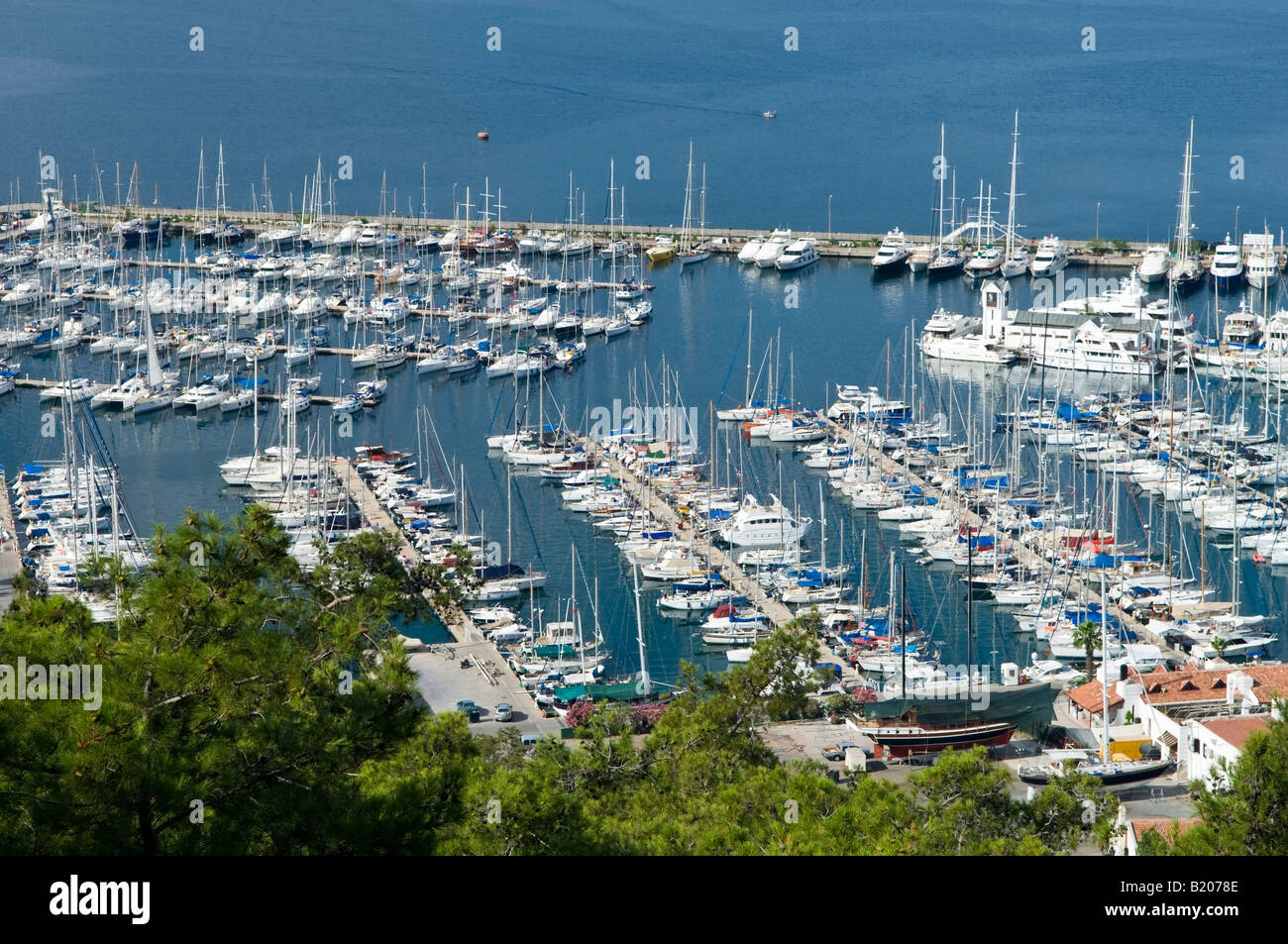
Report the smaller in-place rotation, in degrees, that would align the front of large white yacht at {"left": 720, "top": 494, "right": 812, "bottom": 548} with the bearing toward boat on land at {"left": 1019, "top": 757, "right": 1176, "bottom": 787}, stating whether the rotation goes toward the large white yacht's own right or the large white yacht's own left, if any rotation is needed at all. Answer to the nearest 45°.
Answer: approximately 90° to the large white yacht's own right

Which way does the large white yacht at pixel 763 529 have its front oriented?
to the viewer's right

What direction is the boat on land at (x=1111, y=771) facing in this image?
to the viewer's right

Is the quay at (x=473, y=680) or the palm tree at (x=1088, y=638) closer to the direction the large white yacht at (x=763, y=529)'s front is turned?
the palm tree

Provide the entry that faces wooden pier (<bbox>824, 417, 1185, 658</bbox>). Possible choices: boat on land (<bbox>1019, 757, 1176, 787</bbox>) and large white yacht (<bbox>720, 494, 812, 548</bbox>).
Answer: the large white yacht

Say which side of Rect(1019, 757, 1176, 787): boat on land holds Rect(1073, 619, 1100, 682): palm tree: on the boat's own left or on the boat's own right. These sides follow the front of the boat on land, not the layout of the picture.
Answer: on the boat's own left

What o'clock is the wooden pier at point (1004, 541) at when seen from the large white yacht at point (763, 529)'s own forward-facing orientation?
The wooden pier is roughly at 12 o'clock from the large white yacht.

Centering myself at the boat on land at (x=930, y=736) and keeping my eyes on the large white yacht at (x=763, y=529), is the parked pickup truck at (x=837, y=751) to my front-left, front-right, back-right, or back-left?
front-left

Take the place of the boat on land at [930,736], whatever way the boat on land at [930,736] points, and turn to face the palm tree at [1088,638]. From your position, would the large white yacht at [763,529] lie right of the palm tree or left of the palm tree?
left

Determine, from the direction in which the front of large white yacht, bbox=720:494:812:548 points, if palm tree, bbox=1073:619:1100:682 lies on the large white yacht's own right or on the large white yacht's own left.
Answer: on the large white yacht's own right

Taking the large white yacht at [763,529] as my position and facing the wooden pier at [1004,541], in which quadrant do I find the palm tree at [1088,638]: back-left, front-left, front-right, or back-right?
front-right
